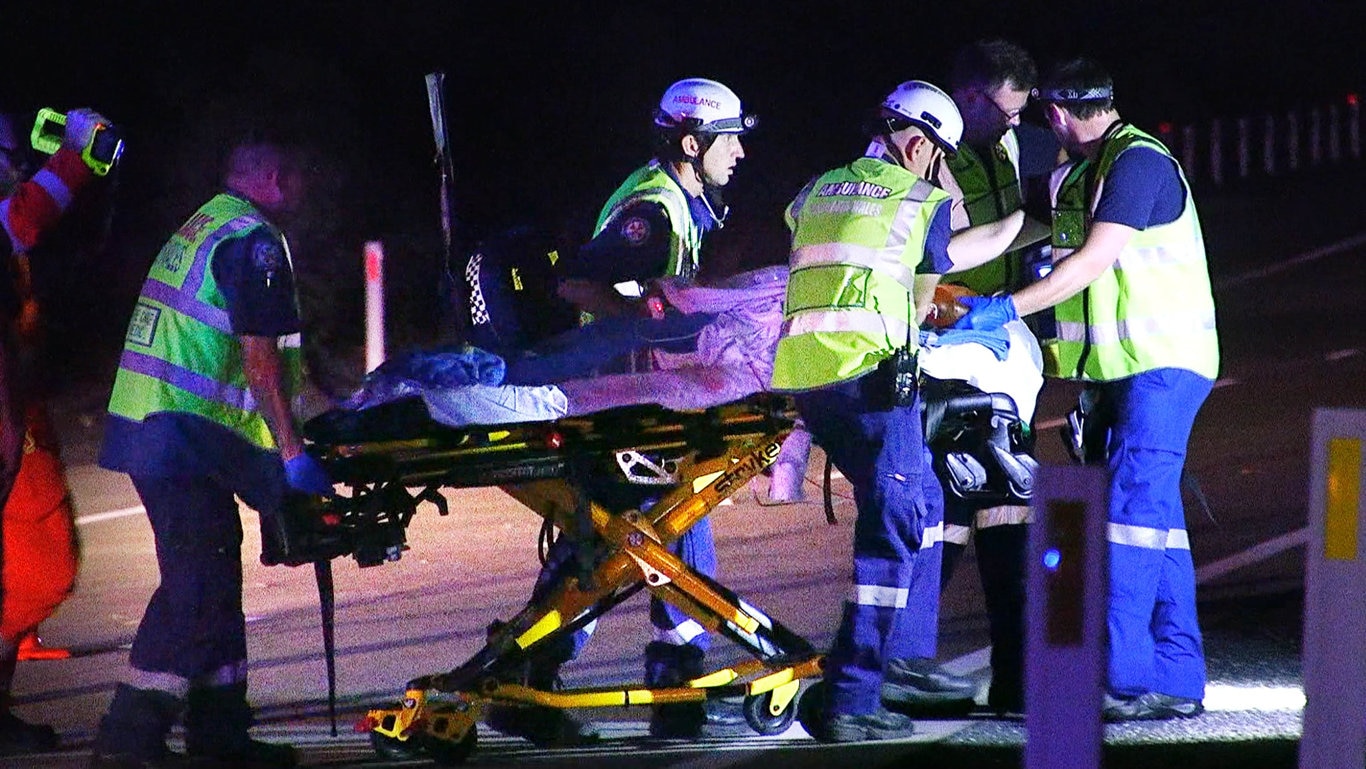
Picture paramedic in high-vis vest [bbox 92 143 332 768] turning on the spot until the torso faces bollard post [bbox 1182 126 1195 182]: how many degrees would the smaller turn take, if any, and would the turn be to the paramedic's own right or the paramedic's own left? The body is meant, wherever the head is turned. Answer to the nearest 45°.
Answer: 0° — they already face it

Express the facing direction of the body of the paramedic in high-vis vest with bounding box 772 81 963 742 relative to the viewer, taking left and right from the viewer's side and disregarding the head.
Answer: facing away from the viewer and to the right of the viewer

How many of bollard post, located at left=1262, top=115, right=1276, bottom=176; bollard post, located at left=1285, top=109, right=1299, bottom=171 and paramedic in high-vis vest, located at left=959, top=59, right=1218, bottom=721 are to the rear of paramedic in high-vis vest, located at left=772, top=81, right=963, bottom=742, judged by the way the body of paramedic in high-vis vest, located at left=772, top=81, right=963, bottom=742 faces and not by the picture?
0

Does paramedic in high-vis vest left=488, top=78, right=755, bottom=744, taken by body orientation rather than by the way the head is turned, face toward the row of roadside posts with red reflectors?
no

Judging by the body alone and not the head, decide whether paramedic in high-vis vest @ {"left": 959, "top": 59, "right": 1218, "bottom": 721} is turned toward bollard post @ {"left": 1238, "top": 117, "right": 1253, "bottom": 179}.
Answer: no

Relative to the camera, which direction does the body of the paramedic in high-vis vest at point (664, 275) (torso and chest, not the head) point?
to the viewer's right

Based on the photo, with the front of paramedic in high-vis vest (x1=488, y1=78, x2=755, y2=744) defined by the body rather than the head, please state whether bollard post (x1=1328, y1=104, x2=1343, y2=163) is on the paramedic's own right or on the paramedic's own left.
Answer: on the paramedic's own left

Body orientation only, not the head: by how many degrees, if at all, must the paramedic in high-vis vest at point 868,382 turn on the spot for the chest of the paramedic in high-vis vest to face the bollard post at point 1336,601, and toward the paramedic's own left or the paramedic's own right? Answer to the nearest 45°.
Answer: approximately 90° to the paramedic's own right

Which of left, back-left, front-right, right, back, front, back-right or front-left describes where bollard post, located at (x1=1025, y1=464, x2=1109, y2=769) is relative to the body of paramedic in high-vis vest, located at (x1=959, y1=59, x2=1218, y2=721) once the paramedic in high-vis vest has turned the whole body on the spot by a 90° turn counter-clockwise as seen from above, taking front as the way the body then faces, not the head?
front

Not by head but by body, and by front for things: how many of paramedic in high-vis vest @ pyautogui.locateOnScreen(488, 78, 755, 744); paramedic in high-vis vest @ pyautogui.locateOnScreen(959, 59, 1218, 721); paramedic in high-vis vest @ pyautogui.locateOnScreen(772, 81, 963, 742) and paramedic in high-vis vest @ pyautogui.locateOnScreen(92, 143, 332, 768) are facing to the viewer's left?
1

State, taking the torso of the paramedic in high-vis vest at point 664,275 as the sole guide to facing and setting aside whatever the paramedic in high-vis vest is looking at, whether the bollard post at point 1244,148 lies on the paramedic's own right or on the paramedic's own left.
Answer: on the paramedic's own left

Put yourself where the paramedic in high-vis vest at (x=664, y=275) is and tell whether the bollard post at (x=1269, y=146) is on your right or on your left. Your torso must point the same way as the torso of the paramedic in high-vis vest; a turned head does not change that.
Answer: on your left

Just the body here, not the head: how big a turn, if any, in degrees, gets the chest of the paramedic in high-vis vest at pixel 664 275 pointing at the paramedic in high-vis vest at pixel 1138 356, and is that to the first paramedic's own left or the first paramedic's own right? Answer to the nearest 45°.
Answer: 0° — they already face them

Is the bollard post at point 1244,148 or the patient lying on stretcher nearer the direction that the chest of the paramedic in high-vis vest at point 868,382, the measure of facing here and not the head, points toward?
the bollard post

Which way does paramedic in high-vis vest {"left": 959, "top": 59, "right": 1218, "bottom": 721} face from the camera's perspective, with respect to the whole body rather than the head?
to the viewer's left
